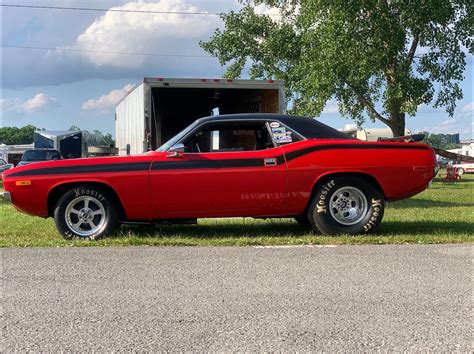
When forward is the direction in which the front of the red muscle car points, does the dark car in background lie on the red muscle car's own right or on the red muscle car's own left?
on the red muscle car's own right

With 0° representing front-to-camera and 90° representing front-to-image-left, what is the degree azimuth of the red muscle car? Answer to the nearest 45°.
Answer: approximately 90°

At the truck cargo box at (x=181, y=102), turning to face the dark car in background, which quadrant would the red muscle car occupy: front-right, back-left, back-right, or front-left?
back-left

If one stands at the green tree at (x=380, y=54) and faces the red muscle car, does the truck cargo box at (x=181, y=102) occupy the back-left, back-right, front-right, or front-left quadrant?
front-right

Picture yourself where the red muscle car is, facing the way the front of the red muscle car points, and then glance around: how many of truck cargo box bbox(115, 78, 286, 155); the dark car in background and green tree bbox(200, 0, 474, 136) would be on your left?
0

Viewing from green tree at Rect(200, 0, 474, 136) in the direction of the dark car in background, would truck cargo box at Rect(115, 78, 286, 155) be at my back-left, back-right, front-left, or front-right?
front-left

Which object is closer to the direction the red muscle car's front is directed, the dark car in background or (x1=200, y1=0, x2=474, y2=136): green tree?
the dark car in background

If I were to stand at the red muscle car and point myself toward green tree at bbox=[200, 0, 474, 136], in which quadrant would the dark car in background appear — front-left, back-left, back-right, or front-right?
front-left

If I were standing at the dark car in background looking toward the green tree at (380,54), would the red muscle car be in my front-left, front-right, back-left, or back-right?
front-right

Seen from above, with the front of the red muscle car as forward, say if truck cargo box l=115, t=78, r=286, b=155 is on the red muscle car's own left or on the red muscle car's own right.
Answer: on the red muscle car's own right

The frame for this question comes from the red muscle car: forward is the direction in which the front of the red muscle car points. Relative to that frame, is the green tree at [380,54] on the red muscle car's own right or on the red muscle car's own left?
on the red muscle car's own right
